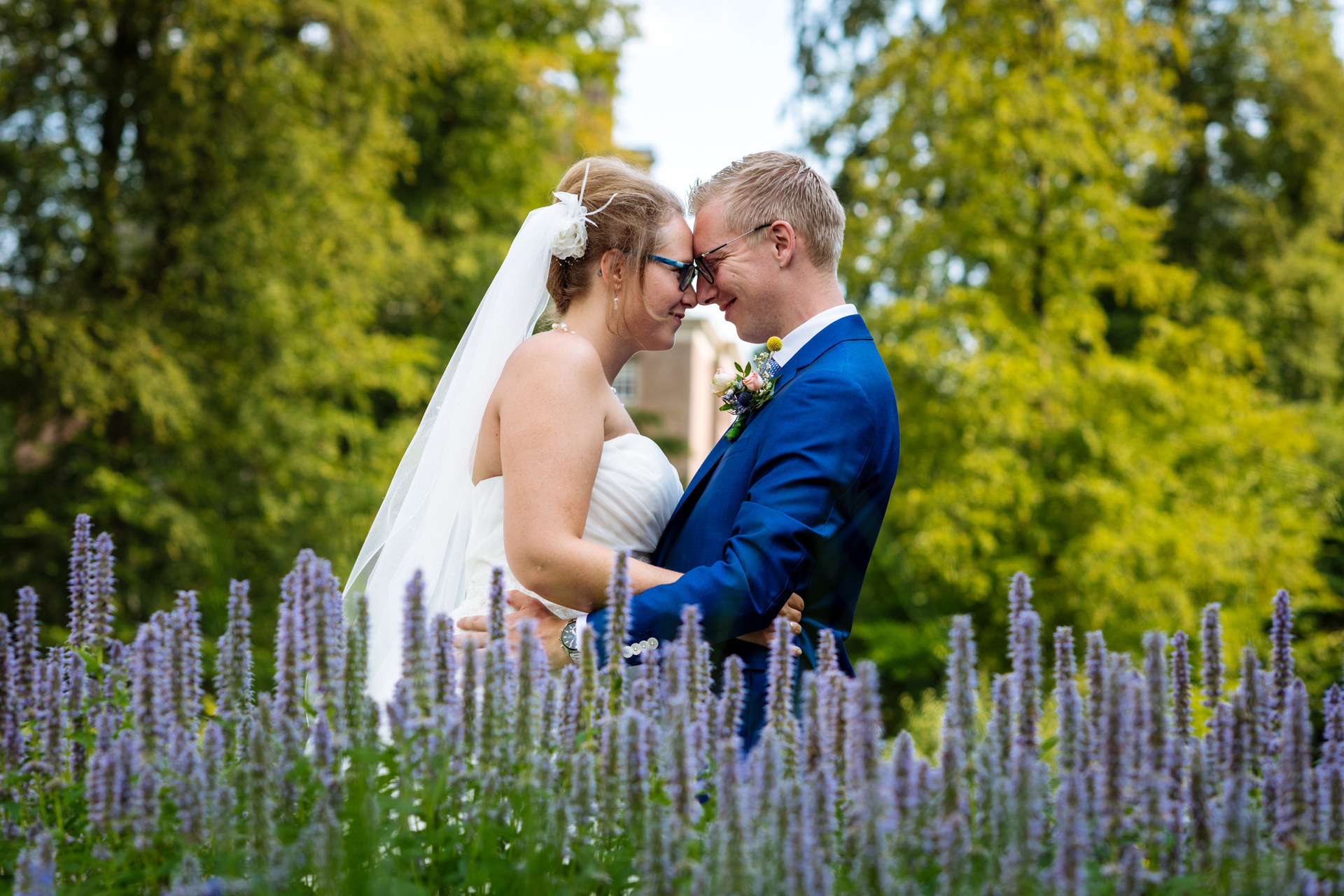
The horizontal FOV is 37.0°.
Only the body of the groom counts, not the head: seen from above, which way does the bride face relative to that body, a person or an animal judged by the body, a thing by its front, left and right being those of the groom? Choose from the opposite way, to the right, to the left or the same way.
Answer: the opposite way

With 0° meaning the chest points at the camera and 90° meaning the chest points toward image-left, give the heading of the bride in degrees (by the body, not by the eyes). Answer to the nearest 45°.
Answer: approximately 270°

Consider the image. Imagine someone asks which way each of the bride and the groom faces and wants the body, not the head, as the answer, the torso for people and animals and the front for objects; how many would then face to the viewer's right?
1

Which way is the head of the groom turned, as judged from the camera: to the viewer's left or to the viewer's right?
to the viewer's left

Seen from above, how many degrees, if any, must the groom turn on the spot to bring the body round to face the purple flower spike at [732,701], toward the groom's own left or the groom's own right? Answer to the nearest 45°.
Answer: approximately 90° to the groom's own left

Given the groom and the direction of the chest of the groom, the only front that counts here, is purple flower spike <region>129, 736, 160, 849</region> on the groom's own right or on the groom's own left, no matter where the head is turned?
on the groom's own left

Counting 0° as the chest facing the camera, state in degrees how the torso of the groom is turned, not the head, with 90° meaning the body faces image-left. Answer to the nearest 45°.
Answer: approximately 90°

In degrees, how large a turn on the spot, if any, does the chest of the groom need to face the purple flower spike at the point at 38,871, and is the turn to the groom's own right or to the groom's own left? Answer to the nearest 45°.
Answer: approximately 45° to the groom's own left

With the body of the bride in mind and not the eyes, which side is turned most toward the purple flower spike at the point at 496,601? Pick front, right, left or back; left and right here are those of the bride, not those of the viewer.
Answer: right
